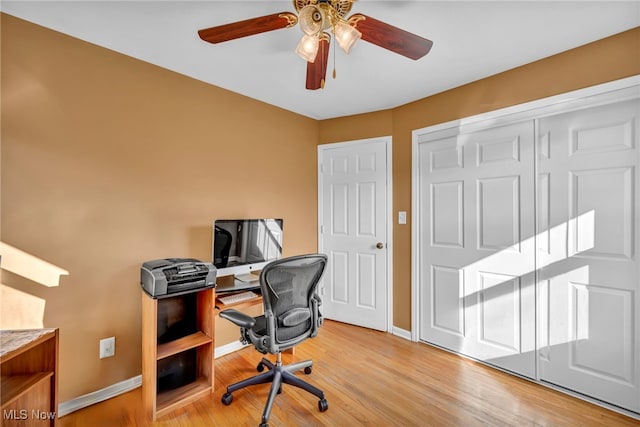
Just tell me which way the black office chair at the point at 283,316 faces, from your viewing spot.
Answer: facing away from the viewer and to the left of the viewer

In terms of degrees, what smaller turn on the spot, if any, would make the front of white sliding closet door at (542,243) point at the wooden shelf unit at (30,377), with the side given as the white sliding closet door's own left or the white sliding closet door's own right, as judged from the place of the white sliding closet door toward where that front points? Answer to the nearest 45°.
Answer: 0° — it already faces it

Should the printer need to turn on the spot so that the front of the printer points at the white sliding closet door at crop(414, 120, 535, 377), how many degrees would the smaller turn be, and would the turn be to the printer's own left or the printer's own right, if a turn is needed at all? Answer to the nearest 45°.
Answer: approximately 45° to the printer's own left

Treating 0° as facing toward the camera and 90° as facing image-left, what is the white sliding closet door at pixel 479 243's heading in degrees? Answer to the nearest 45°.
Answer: approximately 45°

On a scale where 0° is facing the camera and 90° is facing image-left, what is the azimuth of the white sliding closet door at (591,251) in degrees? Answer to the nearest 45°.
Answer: approximately 45°

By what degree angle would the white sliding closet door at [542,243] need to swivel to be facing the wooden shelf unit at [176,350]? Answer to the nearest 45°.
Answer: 0° — it already faces it

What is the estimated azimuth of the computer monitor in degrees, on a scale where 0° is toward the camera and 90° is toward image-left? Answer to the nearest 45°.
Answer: approximately 315°

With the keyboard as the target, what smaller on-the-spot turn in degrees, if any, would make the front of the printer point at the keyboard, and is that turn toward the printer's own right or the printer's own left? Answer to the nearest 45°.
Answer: approximately 90° to the printer's own left
